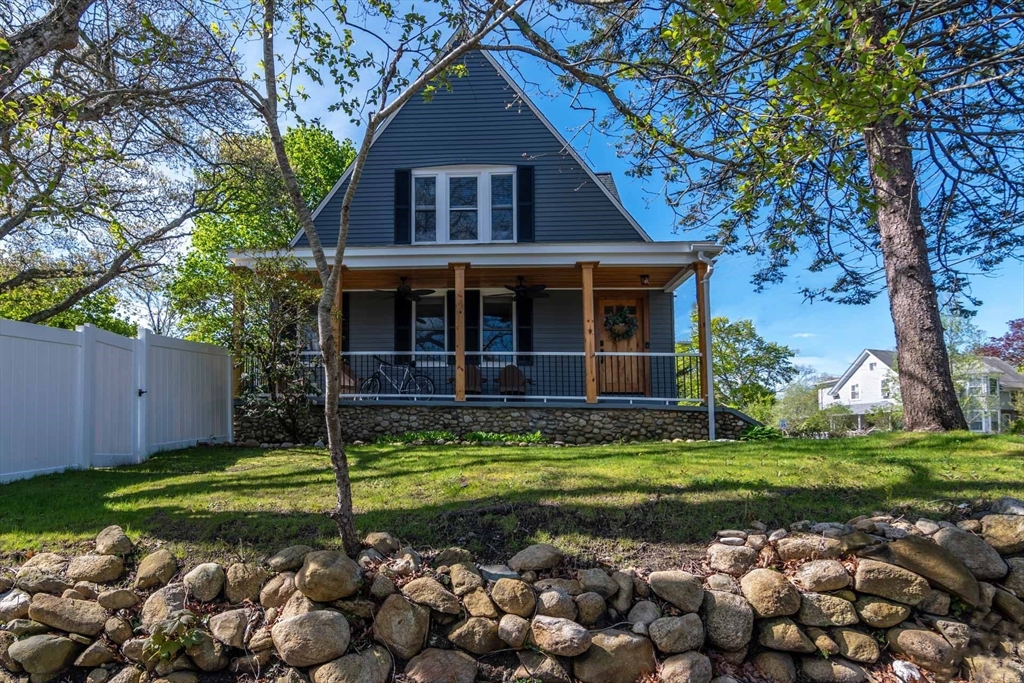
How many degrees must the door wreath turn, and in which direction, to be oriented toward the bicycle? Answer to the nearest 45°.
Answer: approximately 45° to its right

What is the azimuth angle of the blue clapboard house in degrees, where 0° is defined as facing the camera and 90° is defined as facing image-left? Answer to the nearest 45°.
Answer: approximately 0°

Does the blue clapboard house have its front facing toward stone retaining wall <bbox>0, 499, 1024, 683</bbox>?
yes

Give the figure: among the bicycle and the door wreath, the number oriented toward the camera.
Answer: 1

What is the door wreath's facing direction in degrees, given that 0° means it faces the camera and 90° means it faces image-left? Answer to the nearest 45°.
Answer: approximately 0°
